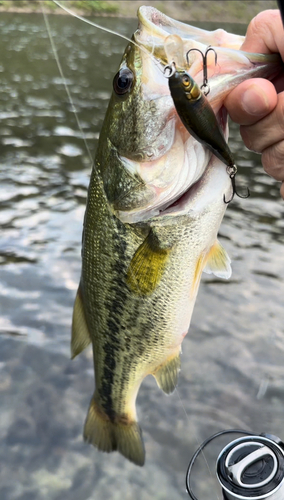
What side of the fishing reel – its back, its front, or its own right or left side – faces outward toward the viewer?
front
